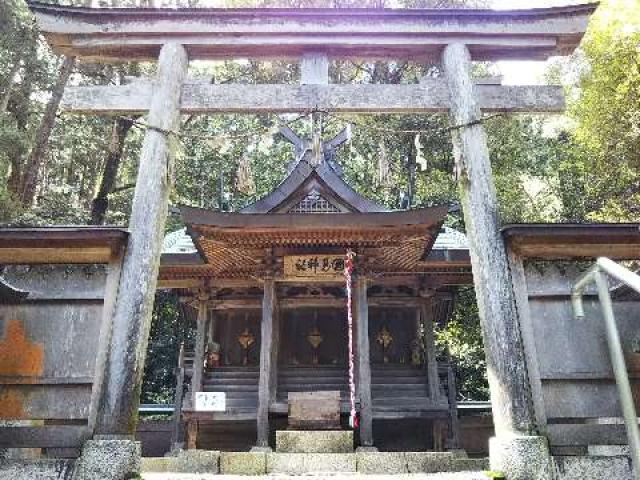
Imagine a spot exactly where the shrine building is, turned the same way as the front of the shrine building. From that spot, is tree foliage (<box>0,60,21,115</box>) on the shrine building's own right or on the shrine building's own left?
on the shrine building's own right

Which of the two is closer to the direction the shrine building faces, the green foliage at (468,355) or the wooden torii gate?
the wooden torii gate

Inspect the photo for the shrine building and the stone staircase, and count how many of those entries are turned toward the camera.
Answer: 2

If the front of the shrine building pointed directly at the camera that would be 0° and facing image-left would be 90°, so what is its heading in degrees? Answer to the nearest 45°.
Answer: approximately 0°

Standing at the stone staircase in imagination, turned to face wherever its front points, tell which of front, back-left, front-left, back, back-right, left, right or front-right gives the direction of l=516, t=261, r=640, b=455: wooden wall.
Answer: front-left

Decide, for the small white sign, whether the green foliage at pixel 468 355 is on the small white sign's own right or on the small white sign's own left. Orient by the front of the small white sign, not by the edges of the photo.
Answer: on the small white sign's own left

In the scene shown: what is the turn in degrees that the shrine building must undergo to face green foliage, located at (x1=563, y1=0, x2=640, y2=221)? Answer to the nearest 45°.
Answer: approximately 90° to its left

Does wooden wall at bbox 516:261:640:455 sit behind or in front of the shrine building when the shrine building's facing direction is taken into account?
in front
